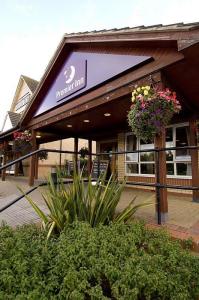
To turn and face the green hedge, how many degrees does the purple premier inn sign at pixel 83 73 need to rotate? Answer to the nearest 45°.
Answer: approximately 45° to its left

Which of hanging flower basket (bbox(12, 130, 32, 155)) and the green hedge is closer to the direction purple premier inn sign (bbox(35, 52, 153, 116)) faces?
the green hedge

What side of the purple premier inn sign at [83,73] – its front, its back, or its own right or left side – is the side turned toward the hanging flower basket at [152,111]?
left

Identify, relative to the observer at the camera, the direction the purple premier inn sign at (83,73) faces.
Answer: facing the viewer and to the left of the viewer

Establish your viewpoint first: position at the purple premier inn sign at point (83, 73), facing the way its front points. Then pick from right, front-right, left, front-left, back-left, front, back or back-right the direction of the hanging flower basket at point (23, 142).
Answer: right

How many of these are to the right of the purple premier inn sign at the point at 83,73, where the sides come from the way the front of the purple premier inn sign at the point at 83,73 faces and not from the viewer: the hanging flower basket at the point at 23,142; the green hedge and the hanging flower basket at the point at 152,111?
1
